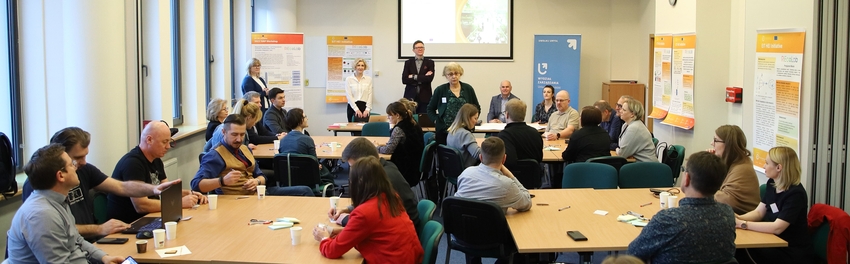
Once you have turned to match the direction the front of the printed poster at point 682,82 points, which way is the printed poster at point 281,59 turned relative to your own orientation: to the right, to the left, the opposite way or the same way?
to the left

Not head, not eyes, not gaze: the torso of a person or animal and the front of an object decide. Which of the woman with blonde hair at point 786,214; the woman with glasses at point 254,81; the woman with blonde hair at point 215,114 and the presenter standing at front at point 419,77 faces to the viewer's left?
the woman with blonde hair at point 786,214

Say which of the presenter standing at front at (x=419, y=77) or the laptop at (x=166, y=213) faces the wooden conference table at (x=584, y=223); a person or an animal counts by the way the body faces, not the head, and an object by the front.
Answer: the presenter standing at front

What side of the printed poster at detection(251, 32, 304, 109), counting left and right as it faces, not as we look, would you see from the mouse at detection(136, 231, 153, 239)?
front

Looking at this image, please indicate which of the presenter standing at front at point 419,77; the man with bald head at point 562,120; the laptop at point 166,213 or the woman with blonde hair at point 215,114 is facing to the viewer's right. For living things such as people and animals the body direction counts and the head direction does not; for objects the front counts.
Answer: the woman with blonde hair

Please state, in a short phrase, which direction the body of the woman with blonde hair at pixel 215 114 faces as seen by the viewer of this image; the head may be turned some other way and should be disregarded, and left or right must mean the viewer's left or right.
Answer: facing to the right of the viewer

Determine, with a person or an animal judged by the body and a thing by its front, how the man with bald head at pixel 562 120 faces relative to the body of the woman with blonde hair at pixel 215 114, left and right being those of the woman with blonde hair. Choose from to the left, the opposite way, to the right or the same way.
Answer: the opposite way

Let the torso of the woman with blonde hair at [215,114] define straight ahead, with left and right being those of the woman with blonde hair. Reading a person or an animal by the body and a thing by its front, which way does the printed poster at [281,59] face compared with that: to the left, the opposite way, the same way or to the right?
to the right

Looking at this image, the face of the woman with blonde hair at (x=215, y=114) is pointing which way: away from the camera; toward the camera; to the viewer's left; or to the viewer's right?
to the viewer's right

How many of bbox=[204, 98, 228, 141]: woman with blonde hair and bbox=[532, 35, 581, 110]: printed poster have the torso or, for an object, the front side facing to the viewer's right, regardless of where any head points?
1

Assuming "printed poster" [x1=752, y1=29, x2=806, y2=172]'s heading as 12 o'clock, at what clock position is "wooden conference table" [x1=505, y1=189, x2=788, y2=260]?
The wooden conference table is roughly at 11 o'clock from the printed poster.

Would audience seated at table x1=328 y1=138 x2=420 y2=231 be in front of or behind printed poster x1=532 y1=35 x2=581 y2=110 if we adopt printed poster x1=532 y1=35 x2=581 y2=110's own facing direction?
in front

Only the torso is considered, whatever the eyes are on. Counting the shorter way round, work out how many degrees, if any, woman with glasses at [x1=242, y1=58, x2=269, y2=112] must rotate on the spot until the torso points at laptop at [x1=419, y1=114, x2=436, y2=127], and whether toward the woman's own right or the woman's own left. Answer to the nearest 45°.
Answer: approximately 45° to the woman's own left

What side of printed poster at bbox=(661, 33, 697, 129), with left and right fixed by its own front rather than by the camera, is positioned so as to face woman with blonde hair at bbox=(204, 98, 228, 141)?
front

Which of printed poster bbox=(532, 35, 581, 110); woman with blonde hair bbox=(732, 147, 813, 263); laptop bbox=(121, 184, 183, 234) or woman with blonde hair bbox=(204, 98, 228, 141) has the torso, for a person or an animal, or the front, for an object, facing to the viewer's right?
woman with blonde hair bbox=(204, 98, 228, 141)

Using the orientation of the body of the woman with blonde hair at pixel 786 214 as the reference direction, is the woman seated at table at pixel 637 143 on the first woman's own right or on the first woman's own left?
on the first woman's own right
